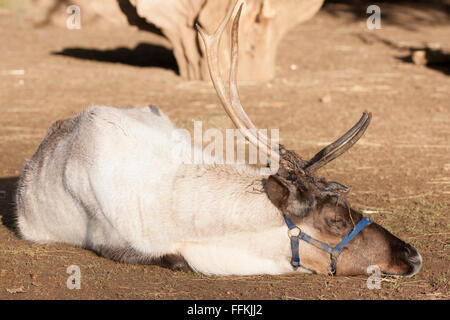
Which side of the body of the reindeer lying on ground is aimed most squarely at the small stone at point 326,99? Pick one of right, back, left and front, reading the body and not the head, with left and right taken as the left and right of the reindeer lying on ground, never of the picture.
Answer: left

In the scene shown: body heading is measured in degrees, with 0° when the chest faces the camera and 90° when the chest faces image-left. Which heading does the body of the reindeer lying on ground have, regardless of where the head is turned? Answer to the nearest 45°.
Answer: approximately 270°
